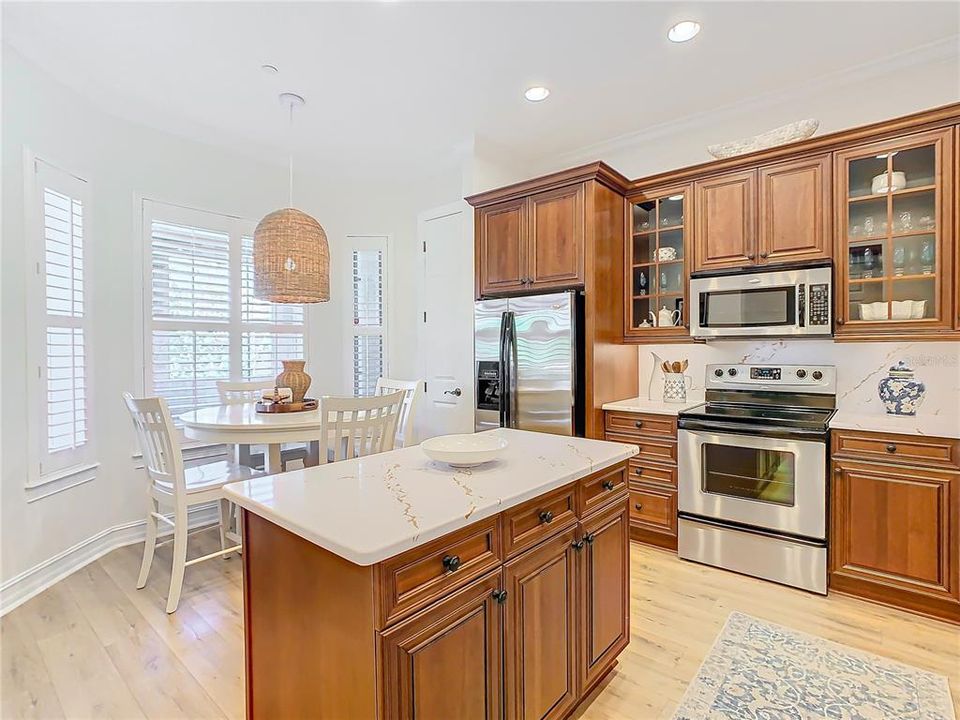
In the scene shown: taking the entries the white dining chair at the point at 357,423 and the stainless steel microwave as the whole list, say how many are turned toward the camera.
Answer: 1

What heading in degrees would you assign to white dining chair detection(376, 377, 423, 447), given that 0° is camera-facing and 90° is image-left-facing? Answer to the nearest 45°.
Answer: approximately 45°

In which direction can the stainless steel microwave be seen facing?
toward the camera

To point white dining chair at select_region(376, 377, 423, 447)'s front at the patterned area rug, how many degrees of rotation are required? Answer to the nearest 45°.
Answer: approximately 90° to its left

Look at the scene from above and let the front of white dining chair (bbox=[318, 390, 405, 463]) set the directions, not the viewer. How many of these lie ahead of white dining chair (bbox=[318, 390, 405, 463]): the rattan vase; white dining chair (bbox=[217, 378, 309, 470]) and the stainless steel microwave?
2

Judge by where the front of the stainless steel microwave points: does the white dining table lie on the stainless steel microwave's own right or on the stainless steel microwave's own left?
on the stainless steel microwave's own right

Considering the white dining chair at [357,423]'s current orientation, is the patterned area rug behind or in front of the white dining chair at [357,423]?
behind

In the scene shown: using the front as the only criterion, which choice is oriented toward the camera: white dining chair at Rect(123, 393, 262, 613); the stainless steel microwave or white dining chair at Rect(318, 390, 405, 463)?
the stainless steel microwave

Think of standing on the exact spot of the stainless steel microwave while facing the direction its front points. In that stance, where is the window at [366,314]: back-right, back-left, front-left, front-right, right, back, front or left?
right

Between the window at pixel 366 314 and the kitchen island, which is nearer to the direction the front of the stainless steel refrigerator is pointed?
the kitchen island

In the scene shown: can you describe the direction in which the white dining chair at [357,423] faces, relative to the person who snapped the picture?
facing away from the viewer and to the left of the viewer

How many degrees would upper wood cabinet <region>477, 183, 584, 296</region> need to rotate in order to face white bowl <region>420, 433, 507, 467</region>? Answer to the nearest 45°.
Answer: approximately 45° to its left

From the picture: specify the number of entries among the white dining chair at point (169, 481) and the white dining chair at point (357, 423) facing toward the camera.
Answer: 0
